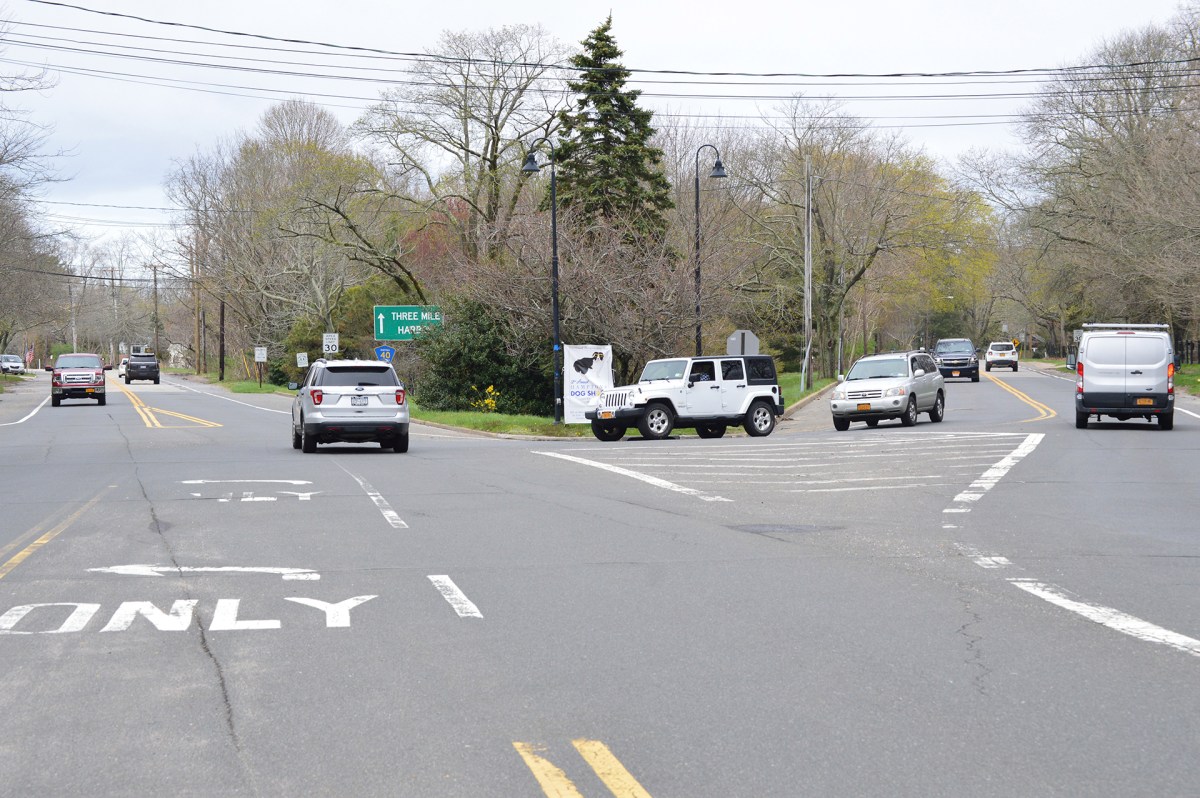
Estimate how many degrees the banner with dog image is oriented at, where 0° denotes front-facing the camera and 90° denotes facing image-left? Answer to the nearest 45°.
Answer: approximately 0°

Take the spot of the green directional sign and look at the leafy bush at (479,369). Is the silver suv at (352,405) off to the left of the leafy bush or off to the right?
right

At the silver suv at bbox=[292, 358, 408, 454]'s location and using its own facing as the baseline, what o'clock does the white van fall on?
The white van is roughly at 3 o'clock from the silver suv.

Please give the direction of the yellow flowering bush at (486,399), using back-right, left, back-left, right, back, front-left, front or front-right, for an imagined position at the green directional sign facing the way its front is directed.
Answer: front-left

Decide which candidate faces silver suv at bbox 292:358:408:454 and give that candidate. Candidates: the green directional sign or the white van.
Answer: the green directional sign

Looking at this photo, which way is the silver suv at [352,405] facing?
away from the camera

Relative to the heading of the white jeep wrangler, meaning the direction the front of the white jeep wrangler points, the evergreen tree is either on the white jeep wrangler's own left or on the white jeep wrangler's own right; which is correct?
on the white jeep wrangler's own right

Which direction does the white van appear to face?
away from the camera

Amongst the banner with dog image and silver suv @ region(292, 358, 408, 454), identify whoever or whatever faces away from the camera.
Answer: the silver suv

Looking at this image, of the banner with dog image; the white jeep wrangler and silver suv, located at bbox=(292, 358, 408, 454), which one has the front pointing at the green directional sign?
the silver suv

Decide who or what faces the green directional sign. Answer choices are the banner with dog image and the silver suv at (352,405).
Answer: the silver suv
